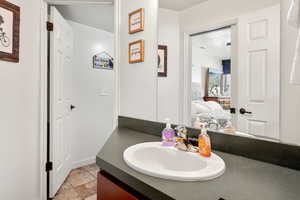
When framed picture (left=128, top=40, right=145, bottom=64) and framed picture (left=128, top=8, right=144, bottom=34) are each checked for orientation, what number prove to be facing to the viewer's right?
0

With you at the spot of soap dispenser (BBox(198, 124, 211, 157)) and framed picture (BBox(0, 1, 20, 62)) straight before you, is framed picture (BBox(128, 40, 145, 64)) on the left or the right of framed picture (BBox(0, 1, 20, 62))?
right

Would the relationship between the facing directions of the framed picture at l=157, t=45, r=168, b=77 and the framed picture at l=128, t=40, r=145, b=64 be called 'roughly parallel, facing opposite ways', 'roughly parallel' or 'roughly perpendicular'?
roughly perpendicular

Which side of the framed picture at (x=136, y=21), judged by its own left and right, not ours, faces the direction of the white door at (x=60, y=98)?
right
